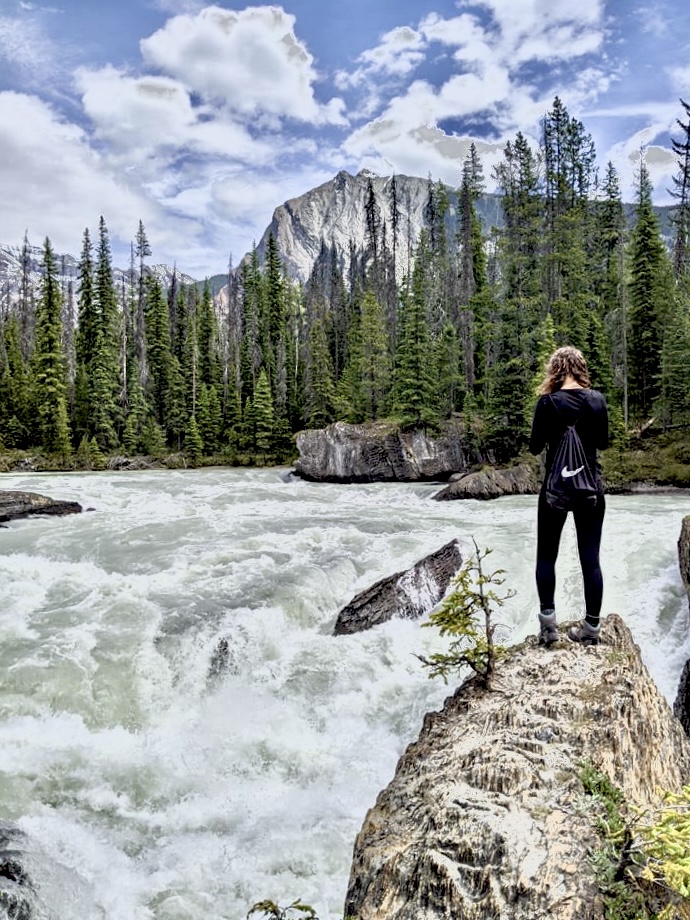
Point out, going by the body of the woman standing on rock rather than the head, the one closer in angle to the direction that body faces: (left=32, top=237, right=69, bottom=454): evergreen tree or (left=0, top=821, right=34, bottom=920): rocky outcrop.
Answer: the evergreen tree

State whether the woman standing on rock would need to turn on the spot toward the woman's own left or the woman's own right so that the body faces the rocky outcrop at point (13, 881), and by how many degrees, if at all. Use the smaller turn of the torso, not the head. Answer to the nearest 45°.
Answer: approximately 90° to the woman's own left

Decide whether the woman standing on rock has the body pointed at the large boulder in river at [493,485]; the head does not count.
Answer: yes

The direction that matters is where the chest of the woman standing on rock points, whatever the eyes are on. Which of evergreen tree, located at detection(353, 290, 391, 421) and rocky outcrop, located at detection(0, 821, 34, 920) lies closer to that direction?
the evergreen tree

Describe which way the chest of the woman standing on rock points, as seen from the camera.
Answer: away from the camera

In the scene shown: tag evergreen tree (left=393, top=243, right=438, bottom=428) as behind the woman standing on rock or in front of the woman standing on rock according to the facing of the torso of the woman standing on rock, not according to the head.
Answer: in front

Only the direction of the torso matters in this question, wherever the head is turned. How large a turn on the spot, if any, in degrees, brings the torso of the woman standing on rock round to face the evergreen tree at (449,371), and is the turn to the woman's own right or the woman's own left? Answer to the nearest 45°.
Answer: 0° — they already face it

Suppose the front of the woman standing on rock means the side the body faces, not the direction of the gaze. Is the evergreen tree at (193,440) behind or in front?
in front

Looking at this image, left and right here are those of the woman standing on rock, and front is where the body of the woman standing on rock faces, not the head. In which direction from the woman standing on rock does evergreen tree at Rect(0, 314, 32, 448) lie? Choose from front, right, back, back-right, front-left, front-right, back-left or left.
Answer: front-left

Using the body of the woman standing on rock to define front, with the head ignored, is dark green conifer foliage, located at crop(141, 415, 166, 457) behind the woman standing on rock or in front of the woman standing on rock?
in front

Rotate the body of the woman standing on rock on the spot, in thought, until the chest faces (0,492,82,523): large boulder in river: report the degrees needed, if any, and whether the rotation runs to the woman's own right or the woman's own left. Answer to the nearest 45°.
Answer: approximately 45° to the woman's own left

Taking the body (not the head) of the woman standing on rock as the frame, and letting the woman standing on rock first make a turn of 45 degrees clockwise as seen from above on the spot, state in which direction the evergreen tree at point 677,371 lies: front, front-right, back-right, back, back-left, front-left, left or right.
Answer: front-left

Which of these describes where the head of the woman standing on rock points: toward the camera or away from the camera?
away from the camera
